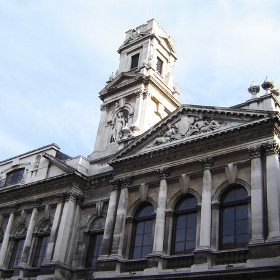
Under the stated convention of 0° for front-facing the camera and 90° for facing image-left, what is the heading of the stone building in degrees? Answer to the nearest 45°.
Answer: approximately 45°
